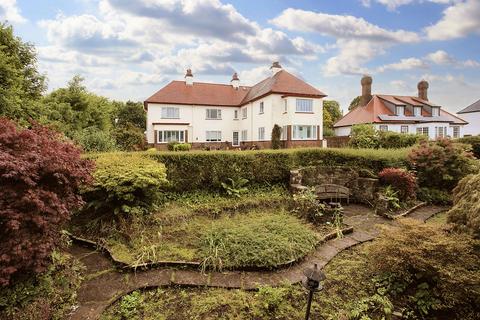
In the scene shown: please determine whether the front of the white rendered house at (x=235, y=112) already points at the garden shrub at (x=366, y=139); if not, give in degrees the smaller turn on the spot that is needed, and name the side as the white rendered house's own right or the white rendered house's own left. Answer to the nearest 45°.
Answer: approximately 45° to the white rendered house's own left

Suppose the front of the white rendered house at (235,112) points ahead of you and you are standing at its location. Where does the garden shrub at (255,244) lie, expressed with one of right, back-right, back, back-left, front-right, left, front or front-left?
front

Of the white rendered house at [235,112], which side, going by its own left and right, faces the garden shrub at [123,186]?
front

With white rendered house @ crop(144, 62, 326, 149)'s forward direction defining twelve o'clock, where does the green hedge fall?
The green hedge is roughly at 12 o'clock from the white rendered house.

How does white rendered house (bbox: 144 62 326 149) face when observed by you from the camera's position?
facing the viewer

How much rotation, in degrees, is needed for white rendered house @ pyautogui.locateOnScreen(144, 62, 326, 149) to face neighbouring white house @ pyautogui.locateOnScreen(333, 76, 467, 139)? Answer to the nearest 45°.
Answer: approximately 90° to its left

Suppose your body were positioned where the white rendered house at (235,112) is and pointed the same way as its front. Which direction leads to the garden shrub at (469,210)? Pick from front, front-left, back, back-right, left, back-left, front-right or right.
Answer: front

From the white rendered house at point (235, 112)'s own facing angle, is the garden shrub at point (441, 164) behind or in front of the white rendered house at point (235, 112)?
in front

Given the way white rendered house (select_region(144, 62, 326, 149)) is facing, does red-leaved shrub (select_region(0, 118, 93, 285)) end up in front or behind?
in front

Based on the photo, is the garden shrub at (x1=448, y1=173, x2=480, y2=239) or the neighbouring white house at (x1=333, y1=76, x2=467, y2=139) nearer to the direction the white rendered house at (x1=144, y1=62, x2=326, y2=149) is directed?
the garden shrub

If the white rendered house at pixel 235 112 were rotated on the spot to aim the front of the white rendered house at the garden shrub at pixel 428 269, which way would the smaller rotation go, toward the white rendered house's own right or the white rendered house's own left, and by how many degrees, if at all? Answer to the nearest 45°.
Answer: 0° — it already faces it

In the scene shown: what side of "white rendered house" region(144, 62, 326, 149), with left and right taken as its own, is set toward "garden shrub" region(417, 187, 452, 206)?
front
